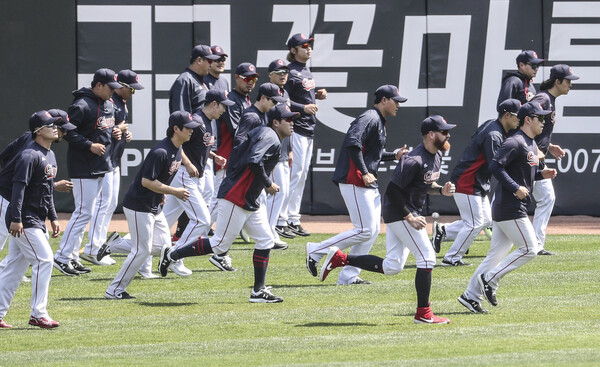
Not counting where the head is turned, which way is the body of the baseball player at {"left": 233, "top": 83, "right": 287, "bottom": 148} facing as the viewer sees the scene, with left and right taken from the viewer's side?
facing to the right of the viewer

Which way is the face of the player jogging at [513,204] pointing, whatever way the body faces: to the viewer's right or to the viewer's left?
to the viewer's right

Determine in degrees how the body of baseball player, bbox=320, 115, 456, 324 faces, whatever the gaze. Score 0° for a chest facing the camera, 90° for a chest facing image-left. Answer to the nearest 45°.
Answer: approximately 270°

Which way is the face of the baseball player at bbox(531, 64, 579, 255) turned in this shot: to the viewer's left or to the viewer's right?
to the viewer's right

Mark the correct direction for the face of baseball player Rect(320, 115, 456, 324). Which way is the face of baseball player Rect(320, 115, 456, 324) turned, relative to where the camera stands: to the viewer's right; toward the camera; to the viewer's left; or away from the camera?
to the viewer's right

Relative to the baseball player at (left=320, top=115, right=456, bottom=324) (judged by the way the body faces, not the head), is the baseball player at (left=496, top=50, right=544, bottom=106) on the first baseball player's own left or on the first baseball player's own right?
on the first baseball player's own left

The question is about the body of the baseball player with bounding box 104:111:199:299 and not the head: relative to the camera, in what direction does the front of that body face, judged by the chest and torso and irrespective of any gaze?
to the viewer's right

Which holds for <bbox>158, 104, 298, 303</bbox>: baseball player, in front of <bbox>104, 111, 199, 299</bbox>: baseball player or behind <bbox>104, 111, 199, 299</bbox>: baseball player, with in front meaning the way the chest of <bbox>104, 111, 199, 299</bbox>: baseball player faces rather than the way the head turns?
in front

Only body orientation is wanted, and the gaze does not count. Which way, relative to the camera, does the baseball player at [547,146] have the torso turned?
to the viewer's right

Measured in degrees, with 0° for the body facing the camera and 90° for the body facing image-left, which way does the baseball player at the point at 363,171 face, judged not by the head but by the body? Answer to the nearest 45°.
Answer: approximately 270°

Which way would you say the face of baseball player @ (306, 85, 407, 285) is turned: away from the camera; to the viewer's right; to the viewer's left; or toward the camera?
to the viewer's right

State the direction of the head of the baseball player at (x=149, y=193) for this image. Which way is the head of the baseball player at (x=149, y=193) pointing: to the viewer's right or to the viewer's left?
to the viewer's right

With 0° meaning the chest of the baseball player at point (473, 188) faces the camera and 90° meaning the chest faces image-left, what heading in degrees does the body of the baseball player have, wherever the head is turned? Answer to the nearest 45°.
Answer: approximately 270°

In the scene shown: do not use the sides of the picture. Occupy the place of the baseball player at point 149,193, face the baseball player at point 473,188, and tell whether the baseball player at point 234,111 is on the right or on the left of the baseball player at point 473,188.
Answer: left

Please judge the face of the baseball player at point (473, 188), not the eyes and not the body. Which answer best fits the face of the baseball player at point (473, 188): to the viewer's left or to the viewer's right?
to the viewer's right

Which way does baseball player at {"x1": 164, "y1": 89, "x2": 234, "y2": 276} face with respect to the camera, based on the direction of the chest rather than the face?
to the viewer's right

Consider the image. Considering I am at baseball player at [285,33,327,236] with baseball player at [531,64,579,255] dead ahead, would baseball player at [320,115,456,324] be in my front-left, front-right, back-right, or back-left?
front-right
